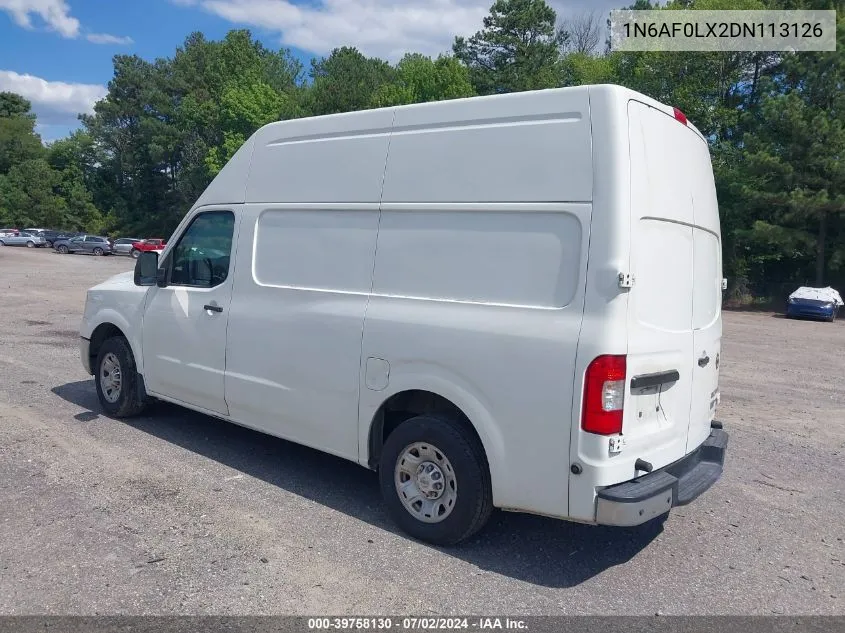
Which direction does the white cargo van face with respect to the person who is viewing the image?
facing away from the viewer and to the left of the viewer

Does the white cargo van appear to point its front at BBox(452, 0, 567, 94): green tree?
no

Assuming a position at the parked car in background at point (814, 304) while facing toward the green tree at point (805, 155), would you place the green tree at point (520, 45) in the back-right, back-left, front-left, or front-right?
front-left

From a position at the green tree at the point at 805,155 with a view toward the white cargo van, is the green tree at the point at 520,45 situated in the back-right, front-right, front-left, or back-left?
back-right

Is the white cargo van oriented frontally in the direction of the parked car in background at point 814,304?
no

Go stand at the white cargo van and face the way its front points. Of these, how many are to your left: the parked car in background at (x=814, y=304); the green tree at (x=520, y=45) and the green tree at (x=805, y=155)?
0

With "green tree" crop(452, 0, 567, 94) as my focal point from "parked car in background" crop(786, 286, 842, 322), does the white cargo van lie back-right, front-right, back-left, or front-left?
back-left

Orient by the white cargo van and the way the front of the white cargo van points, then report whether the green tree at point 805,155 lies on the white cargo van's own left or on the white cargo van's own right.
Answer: on the white cargo van's own right
